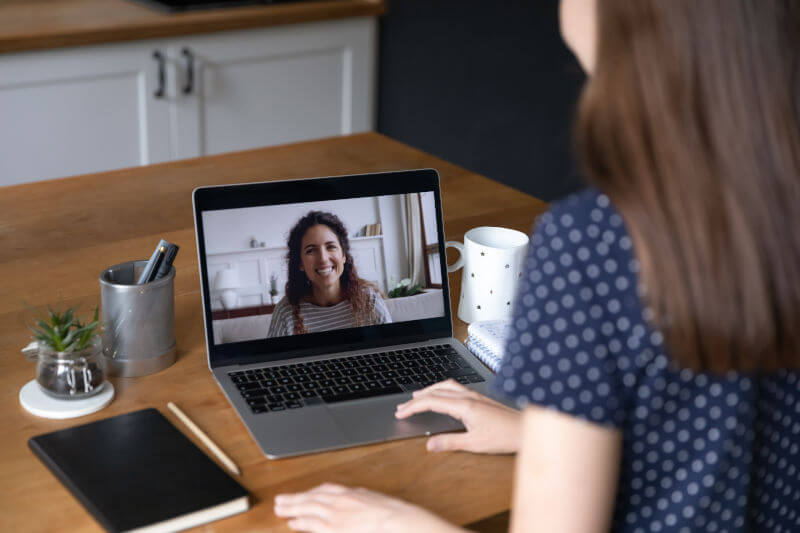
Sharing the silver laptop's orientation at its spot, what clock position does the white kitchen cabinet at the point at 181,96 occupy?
The white kitchen cabinet is roughly at 7 o'clock from the silver laptop.

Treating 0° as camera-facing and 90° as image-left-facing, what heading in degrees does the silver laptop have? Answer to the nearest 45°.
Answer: approximately 315°
